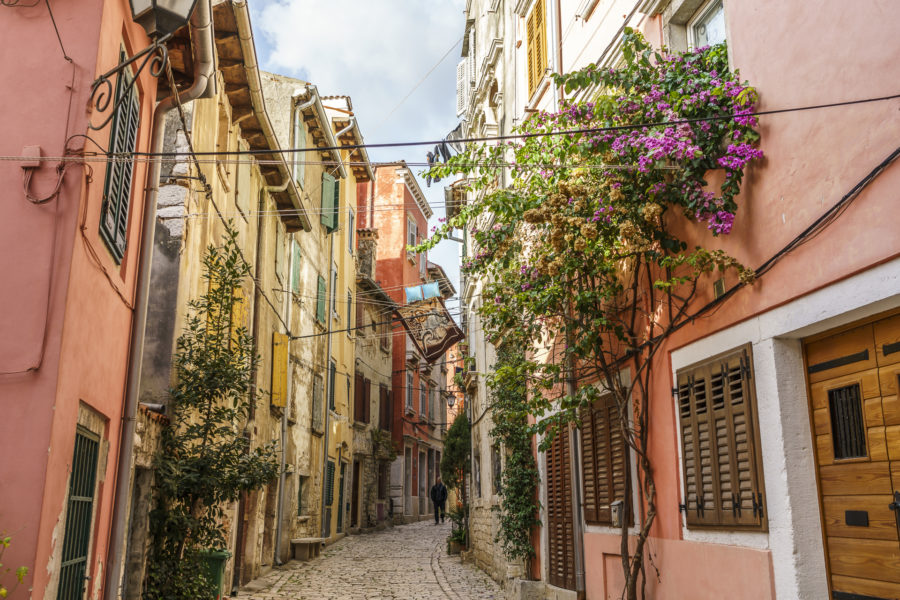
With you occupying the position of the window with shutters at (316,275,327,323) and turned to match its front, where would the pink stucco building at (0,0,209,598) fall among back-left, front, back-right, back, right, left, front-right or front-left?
right

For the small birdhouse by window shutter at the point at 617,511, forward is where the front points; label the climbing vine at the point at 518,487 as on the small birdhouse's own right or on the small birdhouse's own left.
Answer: on the small birdhouse's own right

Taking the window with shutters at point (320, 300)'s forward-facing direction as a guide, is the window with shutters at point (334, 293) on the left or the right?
on its left

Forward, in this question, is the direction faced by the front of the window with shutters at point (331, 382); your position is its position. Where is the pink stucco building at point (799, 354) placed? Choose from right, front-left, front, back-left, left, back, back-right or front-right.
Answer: right

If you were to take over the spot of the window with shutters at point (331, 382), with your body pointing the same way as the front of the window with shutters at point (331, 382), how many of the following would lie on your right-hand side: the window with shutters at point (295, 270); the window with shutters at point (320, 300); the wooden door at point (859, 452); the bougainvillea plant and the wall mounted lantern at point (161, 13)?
5

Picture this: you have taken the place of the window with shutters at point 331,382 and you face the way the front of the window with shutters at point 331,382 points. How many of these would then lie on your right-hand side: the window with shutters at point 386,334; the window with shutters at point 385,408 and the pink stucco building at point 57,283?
1

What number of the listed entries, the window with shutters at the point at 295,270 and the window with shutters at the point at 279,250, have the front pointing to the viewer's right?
2

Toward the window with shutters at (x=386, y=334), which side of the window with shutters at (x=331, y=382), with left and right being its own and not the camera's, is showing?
left

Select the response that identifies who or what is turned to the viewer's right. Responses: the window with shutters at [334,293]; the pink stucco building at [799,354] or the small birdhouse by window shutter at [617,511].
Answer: the window with shutters

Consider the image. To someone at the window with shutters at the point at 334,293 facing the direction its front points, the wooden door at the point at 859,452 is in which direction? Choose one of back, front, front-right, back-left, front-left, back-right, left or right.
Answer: right

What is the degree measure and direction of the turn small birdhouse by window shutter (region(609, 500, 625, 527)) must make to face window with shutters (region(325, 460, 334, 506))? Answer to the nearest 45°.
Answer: approximately 90° to its right

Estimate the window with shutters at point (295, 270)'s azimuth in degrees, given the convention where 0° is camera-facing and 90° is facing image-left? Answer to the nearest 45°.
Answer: approximately 270°

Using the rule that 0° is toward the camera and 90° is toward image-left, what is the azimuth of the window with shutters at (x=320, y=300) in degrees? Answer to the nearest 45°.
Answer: approximately 270°

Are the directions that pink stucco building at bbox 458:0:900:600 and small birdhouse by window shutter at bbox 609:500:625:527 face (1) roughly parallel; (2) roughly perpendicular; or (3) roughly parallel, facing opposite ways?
roughly parallel

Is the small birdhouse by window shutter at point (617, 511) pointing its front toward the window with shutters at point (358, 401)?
no

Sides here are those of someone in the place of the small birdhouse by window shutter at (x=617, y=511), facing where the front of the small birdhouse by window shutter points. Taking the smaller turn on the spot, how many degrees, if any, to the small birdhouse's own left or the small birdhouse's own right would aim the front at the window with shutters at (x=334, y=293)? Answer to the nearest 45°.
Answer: approximately 90° to the small birdhouse's own right

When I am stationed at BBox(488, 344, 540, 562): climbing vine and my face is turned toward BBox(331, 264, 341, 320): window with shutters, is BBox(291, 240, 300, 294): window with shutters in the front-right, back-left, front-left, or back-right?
front-left

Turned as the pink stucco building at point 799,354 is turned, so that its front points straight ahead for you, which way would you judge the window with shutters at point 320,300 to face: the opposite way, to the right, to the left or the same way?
the opposite way

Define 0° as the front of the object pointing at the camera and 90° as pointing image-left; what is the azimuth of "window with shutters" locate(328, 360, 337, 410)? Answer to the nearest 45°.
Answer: approximately 270°

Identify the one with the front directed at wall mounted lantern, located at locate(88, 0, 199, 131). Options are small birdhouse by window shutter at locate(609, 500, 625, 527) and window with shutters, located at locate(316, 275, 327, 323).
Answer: the small birdhouse by window shutter
